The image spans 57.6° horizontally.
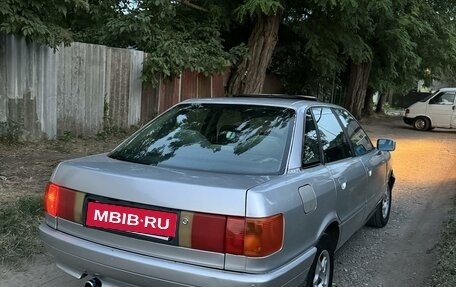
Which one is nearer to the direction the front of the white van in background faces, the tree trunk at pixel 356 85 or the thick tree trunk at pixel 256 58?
the tree trunk

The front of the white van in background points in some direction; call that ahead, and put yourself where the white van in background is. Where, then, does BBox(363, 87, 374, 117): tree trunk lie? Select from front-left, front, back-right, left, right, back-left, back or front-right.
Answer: front-right

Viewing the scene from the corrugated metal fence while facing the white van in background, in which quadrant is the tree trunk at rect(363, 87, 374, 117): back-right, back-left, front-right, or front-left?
front-left

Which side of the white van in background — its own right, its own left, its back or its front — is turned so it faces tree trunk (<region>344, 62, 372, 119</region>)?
front

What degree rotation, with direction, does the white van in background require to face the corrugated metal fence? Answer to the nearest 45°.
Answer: approximately 45° to its left

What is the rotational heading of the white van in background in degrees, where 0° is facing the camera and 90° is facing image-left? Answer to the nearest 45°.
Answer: approximately 90°
